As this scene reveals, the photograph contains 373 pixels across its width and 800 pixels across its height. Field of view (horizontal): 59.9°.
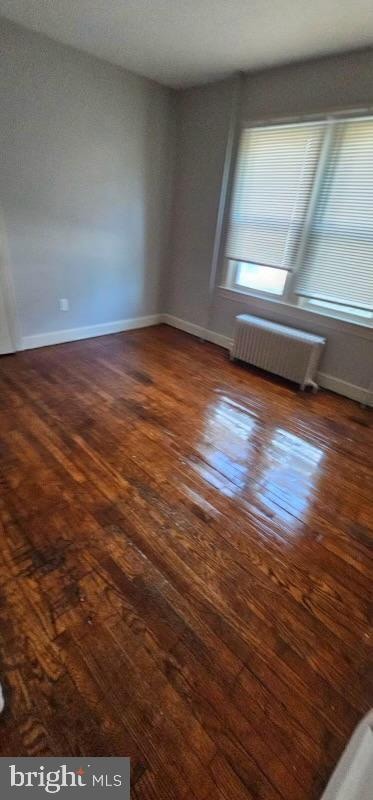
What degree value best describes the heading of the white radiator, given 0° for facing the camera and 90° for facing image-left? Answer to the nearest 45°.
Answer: approximately 45°
